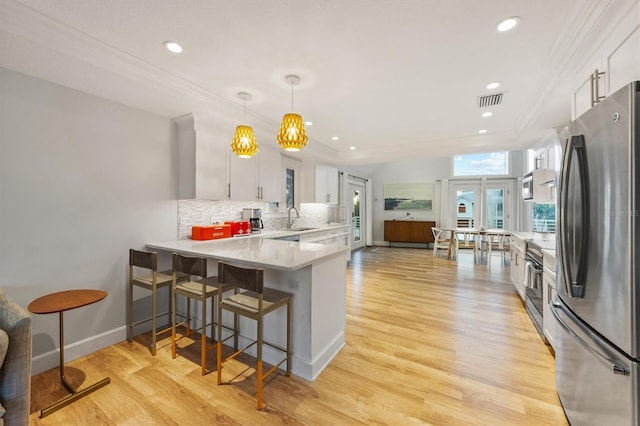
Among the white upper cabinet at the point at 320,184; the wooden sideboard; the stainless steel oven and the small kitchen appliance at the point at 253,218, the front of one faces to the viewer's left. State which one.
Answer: the stainless steel oven

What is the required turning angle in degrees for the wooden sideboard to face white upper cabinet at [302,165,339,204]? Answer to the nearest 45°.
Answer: approximately 45° to its right

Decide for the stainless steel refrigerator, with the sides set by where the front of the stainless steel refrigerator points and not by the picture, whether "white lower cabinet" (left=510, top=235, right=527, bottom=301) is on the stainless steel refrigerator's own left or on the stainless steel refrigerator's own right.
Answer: on the stainless steel refrigerator's own right

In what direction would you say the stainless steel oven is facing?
to the viewer's left

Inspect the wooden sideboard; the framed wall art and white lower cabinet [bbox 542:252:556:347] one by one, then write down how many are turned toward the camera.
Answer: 2

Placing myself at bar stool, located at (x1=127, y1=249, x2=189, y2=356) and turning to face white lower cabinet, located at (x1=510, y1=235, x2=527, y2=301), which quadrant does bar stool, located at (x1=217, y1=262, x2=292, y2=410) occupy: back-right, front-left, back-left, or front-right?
front-right

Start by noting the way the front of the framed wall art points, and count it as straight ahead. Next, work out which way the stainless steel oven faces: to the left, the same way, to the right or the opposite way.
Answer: to the right

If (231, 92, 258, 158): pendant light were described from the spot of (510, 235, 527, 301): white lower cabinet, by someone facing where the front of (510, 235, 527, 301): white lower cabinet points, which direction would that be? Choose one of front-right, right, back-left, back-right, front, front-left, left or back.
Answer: front-left

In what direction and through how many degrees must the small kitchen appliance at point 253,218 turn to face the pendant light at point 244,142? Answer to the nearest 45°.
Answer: approximately 45° to its right

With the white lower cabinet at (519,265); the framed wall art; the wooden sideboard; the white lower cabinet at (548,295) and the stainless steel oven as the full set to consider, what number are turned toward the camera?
2

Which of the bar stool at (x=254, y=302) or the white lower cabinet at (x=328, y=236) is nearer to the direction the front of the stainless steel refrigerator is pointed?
the bar stool

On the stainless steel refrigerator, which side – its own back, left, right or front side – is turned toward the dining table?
right

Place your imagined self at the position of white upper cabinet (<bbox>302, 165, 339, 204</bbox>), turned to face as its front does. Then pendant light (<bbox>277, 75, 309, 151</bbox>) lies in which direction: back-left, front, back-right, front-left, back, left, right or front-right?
front-right

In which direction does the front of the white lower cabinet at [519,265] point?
to the viewer's left

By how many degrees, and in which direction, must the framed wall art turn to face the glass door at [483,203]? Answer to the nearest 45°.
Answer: approximately 90° to its left

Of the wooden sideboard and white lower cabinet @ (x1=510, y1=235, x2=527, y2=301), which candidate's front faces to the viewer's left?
the white lower cabinet

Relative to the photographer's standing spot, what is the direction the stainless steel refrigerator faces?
facing the viewer and to the left of the viewer

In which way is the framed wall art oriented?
toward the camera

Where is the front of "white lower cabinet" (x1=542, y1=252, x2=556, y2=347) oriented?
to the viewer's left
